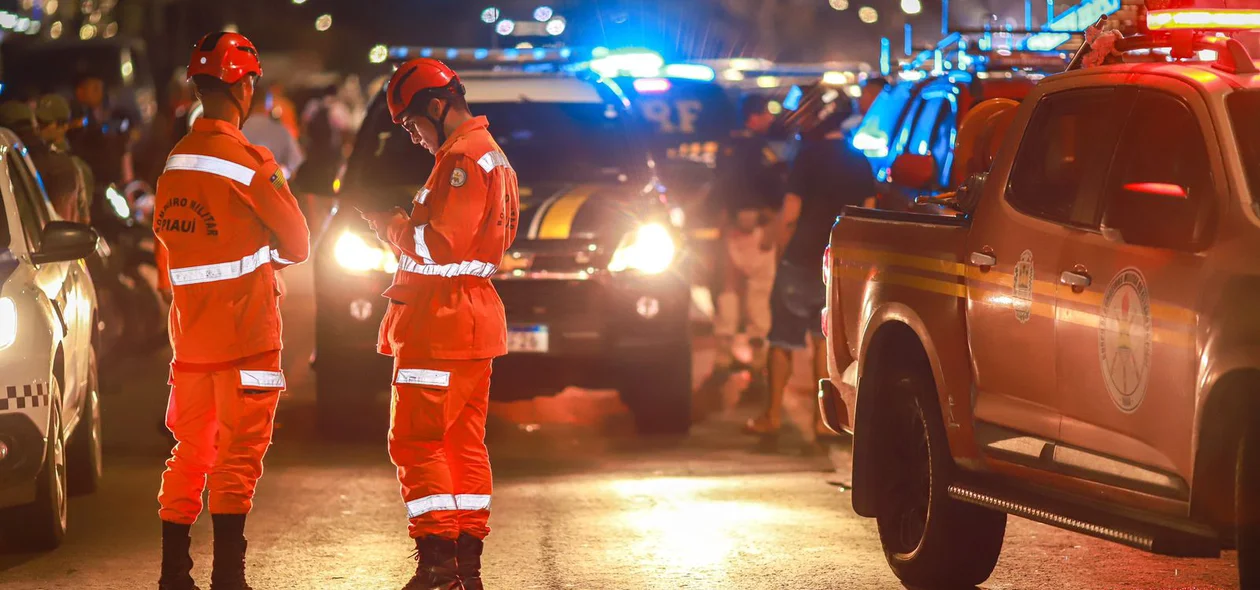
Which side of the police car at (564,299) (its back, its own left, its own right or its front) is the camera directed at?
front

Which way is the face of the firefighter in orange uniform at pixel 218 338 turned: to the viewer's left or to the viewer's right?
to the viewer's right

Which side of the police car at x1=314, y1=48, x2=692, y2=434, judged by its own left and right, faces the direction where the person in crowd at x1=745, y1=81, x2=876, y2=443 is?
left

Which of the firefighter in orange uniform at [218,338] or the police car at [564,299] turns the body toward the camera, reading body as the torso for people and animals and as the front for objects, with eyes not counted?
the police car

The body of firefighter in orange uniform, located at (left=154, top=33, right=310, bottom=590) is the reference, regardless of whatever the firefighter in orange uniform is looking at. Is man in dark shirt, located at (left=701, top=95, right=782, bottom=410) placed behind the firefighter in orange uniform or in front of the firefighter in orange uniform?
in front

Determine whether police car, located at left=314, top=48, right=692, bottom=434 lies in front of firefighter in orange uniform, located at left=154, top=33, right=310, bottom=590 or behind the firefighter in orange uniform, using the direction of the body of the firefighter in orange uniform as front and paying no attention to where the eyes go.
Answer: in front

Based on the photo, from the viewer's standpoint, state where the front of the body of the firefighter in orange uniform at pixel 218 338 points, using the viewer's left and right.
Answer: facing away from the viewer and to the right of the viewer

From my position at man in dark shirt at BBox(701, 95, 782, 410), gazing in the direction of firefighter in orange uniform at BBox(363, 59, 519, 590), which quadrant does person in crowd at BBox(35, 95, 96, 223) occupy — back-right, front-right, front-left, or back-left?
front-right
